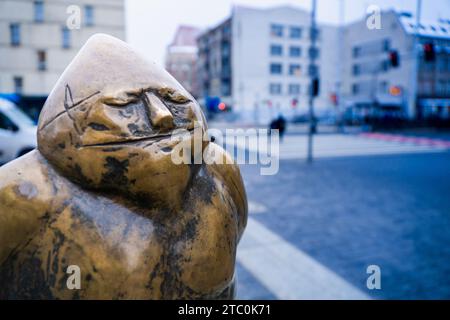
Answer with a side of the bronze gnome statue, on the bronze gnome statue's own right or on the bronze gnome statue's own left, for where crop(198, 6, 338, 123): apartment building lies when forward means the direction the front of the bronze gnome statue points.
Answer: on the bronze gnome statue's own left

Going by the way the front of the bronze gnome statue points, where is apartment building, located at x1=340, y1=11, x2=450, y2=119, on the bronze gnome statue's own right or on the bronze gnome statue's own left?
on the bronze gnome statue's own left

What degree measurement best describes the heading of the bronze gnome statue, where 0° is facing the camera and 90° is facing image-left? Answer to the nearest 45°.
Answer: approximately 315°
